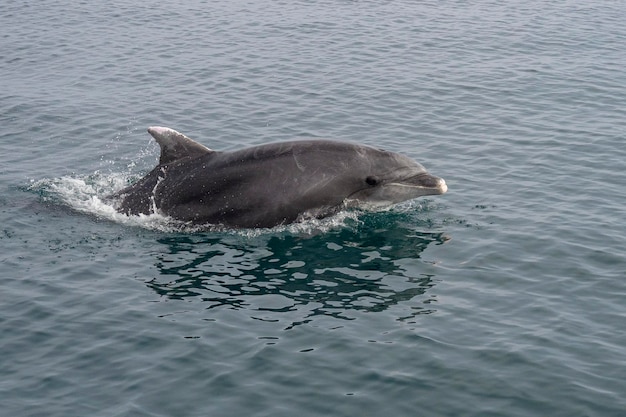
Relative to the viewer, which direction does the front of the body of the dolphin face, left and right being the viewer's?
facing to the right of the viewer
